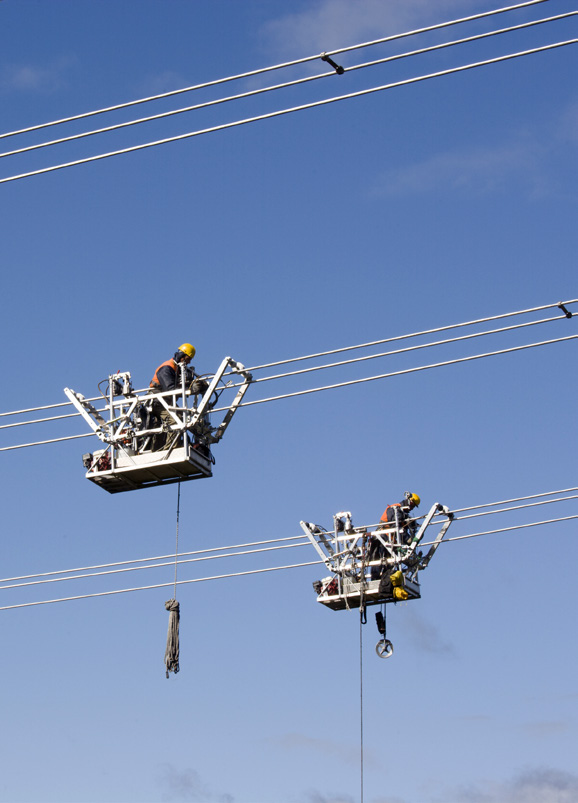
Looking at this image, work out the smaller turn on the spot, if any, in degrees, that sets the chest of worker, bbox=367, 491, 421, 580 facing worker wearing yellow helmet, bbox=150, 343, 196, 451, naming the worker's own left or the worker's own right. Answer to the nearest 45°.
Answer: approximately 135° to the worker's own right

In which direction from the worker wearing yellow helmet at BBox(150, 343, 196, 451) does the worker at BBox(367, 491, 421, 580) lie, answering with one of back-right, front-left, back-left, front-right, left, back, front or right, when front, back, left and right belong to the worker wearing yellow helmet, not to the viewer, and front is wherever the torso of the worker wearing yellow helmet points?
front-left

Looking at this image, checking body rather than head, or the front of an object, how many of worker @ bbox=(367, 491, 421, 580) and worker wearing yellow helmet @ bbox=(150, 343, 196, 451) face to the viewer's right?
2

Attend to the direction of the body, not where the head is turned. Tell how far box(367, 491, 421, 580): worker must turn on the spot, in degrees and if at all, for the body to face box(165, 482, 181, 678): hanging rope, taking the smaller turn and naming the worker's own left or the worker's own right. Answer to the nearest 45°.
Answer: approximately 135° to the worker's own right

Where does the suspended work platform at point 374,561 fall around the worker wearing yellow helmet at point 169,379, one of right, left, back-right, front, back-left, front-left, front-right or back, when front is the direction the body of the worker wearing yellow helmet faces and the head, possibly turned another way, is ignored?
front-left

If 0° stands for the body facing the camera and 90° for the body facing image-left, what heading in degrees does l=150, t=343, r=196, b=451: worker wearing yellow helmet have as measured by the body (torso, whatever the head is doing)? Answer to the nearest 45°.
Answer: approximately 270°

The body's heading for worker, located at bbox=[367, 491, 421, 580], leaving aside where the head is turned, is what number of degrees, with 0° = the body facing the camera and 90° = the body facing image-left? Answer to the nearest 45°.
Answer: approximately 270°
